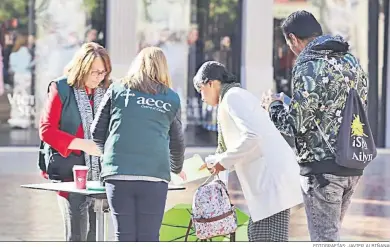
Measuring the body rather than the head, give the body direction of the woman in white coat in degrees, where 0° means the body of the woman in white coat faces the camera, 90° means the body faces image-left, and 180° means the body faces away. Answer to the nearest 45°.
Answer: approximately 90°

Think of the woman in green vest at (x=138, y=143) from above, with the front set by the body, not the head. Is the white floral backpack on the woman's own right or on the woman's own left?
on the woman's own right

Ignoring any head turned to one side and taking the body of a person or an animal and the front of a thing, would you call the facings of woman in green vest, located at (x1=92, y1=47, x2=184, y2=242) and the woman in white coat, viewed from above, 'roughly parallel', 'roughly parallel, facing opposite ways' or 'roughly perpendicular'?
roughly perpendicular

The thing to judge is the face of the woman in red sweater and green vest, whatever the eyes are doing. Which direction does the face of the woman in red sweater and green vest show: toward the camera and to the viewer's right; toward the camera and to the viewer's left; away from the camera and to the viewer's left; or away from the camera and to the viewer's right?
toward the camera and to the viewer's right

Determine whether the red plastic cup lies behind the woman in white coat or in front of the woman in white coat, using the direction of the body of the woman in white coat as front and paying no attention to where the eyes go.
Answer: in front

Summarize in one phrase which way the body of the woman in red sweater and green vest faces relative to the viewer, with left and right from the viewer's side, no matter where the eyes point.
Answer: facing the viewer and to the right of the viewer

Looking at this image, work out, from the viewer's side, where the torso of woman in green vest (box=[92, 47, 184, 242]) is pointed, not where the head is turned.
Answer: away from the camera

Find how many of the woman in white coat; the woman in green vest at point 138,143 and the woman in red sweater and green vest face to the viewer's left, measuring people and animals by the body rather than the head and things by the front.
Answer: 1

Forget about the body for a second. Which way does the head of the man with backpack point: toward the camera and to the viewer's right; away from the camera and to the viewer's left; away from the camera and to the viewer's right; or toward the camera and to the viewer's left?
away from the camera and to the viewer's left

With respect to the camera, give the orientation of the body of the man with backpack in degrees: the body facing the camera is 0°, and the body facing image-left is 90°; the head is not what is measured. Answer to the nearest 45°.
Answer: approximately 135°

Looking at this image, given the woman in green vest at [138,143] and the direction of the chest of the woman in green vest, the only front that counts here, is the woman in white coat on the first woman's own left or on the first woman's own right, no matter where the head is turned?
on the first woman's own right
